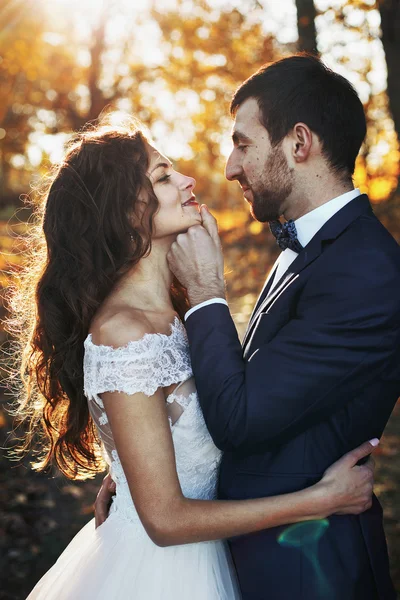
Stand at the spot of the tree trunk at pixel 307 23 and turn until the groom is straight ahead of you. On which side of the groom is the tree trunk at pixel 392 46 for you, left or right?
left

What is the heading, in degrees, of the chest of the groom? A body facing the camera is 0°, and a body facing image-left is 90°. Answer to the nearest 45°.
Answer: approximately 90°

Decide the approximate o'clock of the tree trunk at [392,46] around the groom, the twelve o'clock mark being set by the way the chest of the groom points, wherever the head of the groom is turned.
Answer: The tree trunk is roughly at 4 o'clock from the groom.

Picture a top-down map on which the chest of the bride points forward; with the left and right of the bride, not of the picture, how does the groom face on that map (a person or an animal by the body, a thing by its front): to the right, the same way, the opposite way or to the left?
the opposite way

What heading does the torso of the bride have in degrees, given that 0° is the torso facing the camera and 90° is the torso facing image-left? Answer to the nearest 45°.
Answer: approximately 270°

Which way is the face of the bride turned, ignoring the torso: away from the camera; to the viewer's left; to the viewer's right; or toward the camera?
to the viewer's right

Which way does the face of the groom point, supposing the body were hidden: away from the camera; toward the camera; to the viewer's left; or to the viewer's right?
to the viewer's left

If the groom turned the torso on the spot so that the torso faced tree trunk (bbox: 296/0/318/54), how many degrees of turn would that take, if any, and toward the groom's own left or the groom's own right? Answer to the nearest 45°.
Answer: approximately 90° to the groom's own right

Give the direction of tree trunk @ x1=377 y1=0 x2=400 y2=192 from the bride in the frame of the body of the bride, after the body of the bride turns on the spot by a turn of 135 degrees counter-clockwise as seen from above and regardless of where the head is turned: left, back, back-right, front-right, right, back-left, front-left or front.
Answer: right
